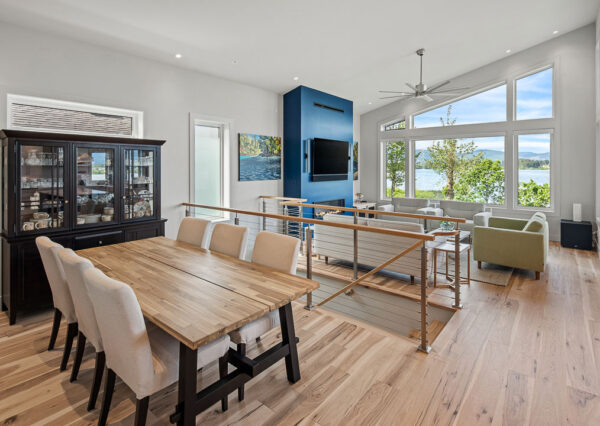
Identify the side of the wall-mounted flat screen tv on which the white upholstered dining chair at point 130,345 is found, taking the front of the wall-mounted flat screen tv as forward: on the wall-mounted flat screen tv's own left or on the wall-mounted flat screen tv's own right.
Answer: on the wall-mounted flat screen tv's own right

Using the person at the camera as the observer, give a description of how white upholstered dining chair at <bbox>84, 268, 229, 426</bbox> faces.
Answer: facing away from the viewer and to the right of the viewer

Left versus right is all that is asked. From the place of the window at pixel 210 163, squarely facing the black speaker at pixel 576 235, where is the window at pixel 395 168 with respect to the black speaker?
left

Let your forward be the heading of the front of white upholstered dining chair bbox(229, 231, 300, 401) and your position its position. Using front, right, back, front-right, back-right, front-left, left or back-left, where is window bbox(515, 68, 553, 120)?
back

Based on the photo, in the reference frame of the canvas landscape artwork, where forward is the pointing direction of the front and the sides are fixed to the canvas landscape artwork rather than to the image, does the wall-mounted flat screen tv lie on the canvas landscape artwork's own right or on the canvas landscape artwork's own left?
on the canvas landscape artwork's own left

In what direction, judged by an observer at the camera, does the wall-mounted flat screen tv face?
facing the viewer and to the right of the viewer

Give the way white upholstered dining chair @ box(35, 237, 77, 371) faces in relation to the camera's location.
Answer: facing away from the viewer and to the right of the viewer

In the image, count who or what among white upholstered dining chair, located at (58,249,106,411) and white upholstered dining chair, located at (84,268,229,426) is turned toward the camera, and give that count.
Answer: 0

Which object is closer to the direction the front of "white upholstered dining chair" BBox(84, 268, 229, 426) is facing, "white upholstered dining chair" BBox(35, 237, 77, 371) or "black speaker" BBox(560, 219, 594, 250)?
the black speaker

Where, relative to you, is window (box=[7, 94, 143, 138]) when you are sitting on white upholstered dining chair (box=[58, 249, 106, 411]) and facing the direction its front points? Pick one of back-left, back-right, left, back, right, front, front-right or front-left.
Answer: front-left

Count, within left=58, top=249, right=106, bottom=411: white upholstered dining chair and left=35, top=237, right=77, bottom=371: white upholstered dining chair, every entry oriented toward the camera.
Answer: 0
